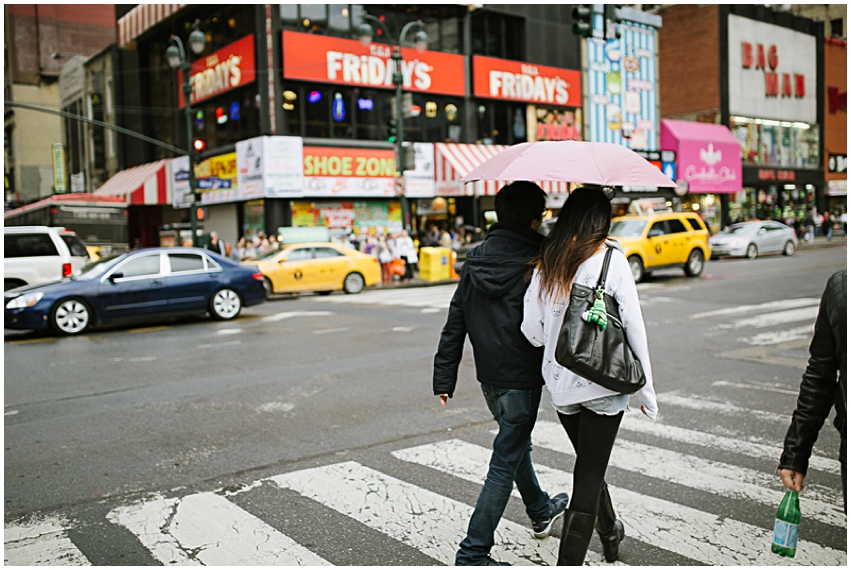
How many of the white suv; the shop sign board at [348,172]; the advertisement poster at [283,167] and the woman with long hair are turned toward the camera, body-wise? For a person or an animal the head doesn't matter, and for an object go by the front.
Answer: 2

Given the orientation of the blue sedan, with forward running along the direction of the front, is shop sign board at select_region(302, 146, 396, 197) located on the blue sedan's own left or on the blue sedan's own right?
on the blue sedan's own right

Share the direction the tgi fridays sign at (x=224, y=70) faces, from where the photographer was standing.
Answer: facing the viewer and to the left of the viewer

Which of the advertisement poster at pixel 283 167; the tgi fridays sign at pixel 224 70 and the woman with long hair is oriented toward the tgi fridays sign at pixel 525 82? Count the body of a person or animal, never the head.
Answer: the woman with long hair

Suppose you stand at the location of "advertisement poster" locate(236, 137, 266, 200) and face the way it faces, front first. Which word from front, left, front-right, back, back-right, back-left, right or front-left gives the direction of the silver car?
back-left

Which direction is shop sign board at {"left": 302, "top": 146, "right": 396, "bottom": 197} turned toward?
toward the camera

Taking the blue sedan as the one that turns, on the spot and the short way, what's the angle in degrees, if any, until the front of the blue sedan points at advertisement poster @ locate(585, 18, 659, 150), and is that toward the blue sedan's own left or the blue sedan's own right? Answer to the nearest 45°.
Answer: approximately 135° to the blue sedan's own right

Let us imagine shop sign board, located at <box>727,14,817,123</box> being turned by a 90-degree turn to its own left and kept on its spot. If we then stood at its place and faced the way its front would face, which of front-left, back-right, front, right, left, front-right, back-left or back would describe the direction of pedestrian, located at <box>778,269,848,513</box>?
back-right

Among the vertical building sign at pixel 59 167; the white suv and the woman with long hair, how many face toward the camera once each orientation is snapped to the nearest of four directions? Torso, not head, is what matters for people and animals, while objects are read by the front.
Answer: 1

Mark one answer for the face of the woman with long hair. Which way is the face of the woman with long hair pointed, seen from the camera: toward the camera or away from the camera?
away from the camera

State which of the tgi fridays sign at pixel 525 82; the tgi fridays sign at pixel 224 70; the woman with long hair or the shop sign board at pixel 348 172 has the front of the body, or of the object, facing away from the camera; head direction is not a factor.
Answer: the woman with long hair

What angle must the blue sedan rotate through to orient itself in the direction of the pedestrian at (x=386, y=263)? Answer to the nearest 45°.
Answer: approximately 135° to its right

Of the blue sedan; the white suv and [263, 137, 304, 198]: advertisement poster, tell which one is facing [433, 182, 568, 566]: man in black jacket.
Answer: the advertisement poster

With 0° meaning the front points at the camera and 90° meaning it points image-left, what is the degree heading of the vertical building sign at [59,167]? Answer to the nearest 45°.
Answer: approximately 0°
